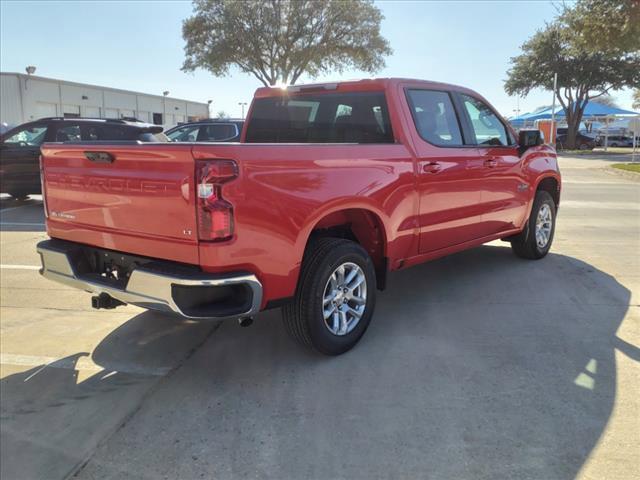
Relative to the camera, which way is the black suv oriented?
to the viewer's left

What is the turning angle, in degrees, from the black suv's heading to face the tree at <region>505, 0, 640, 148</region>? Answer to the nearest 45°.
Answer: approximately 135° to its right

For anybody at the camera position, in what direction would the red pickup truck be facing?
facing away from the viewer and to the right of the viewer

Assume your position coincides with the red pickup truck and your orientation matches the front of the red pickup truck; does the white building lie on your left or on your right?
on your left

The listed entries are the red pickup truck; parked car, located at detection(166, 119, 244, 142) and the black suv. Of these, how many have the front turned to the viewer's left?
2

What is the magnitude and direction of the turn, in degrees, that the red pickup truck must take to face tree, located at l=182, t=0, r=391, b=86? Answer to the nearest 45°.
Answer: approximately 45° to its left

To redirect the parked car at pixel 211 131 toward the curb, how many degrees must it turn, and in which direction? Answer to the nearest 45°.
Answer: approximately 180°

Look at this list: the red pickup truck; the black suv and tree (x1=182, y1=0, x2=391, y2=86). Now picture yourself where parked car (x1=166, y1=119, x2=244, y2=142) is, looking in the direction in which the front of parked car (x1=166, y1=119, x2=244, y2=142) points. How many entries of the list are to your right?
1

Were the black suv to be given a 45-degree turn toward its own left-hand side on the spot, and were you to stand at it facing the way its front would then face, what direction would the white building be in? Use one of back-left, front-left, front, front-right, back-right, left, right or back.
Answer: back-right

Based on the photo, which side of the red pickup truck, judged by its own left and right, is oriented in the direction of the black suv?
left

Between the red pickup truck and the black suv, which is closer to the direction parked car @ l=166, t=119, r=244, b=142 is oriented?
the black suv

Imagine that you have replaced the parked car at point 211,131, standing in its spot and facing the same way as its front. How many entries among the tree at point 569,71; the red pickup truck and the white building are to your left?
1

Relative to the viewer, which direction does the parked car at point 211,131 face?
to the viewer's left

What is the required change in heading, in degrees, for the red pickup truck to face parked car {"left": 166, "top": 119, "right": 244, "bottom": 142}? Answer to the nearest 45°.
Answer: approximately 45° to its left

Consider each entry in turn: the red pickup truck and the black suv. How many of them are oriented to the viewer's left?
1

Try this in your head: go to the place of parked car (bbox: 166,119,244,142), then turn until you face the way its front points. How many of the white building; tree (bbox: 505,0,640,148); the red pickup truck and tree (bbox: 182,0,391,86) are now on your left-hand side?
1

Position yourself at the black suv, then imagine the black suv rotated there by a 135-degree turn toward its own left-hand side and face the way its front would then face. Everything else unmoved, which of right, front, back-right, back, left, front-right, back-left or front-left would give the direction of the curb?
front-left

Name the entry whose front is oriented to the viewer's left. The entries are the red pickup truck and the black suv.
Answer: the black suv
